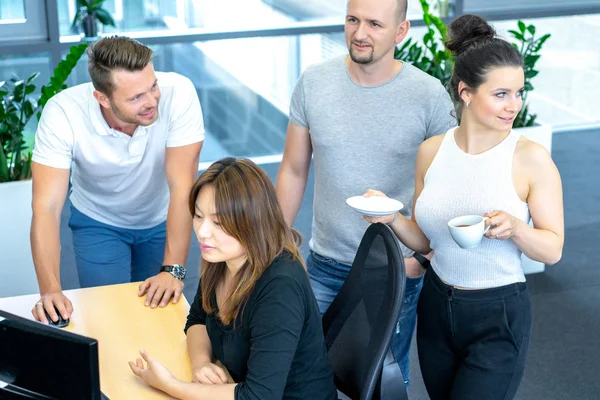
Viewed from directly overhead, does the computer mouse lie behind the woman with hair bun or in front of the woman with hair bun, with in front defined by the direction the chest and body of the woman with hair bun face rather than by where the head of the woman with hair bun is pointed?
in front

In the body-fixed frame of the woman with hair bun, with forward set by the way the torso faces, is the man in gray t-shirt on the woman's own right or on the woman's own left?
on the woman's own right

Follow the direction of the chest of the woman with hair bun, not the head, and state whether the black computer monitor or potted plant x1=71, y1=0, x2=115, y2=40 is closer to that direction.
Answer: the black computer monitor

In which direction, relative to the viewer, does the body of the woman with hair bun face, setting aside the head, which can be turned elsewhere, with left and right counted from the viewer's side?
facing the viewer and to the left of the viewer

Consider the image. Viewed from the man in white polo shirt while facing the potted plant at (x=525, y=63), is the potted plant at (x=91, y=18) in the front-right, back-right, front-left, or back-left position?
front-left

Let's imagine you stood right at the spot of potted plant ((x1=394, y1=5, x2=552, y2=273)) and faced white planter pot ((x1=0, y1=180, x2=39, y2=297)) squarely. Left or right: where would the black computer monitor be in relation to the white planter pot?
left

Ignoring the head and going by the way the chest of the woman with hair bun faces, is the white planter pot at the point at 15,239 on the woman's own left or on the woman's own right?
on the woman's own right

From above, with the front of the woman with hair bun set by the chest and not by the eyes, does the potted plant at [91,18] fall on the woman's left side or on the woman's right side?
on the woman's right side

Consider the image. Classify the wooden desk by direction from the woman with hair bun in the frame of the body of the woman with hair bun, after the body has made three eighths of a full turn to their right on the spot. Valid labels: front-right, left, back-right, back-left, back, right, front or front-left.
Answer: left

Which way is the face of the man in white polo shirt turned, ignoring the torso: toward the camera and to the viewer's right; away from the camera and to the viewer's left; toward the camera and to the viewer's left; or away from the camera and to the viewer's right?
toward the camera and to the viewer's right

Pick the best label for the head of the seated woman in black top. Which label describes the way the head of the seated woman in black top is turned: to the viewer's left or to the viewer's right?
to the viewer's left

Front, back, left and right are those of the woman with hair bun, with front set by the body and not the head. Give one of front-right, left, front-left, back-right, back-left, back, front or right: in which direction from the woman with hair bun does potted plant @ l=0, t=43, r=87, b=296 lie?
right
